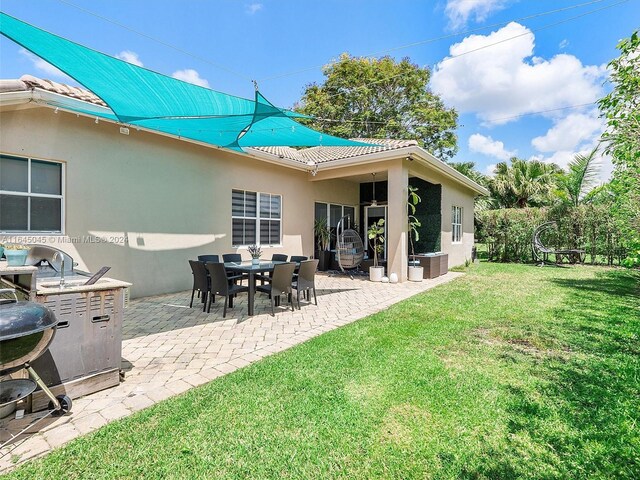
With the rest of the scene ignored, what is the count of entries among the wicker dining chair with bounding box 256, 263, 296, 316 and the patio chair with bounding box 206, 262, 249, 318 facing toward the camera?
0

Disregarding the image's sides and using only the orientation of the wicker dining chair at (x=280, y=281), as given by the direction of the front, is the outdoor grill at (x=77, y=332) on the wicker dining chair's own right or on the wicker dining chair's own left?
on the wicker dining chair's own left

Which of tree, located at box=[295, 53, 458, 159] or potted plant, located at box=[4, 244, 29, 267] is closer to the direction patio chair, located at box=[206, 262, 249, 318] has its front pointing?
the tree

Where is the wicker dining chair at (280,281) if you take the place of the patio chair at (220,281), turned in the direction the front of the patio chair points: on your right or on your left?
on your right

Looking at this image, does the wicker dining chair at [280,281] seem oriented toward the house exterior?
yes

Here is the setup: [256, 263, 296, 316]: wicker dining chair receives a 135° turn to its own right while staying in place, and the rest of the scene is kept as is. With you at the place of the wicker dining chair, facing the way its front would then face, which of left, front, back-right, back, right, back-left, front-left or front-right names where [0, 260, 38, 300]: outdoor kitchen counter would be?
back-right

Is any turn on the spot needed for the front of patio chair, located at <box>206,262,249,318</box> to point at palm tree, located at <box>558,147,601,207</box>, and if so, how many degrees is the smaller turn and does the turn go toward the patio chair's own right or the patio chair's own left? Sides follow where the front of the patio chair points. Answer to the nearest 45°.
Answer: approximately 45° to the patio chair's own right

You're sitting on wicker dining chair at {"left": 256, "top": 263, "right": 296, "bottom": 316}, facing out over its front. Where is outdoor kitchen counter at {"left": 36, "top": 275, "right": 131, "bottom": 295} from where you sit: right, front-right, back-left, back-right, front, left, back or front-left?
left

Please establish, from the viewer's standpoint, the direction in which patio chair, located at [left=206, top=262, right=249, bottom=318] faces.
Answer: facing away from the viewer and to the right of the viewer

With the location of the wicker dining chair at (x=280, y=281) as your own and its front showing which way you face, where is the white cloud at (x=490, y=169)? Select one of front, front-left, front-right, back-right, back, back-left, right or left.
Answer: right

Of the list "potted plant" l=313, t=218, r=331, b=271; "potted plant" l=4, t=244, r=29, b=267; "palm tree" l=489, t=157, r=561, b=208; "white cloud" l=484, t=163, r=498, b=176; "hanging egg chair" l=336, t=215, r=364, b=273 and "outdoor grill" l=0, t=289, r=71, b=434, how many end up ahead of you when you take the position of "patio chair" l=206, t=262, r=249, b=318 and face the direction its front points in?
4

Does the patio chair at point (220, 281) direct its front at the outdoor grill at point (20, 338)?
no

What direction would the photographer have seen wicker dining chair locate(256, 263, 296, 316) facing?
facing away from the viewer and to the left of the viewer

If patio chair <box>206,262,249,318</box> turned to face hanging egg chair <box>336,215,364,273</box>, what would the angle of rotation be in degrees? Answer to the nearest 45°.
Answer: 0° — it already faces it

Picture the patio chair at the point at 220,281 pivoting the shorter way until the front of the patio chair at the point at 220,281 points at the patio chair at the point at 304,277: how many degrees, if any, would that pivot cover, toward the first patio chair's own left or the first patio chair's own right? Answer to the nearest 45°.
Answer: approximately 45° to the first patio chair's own right
